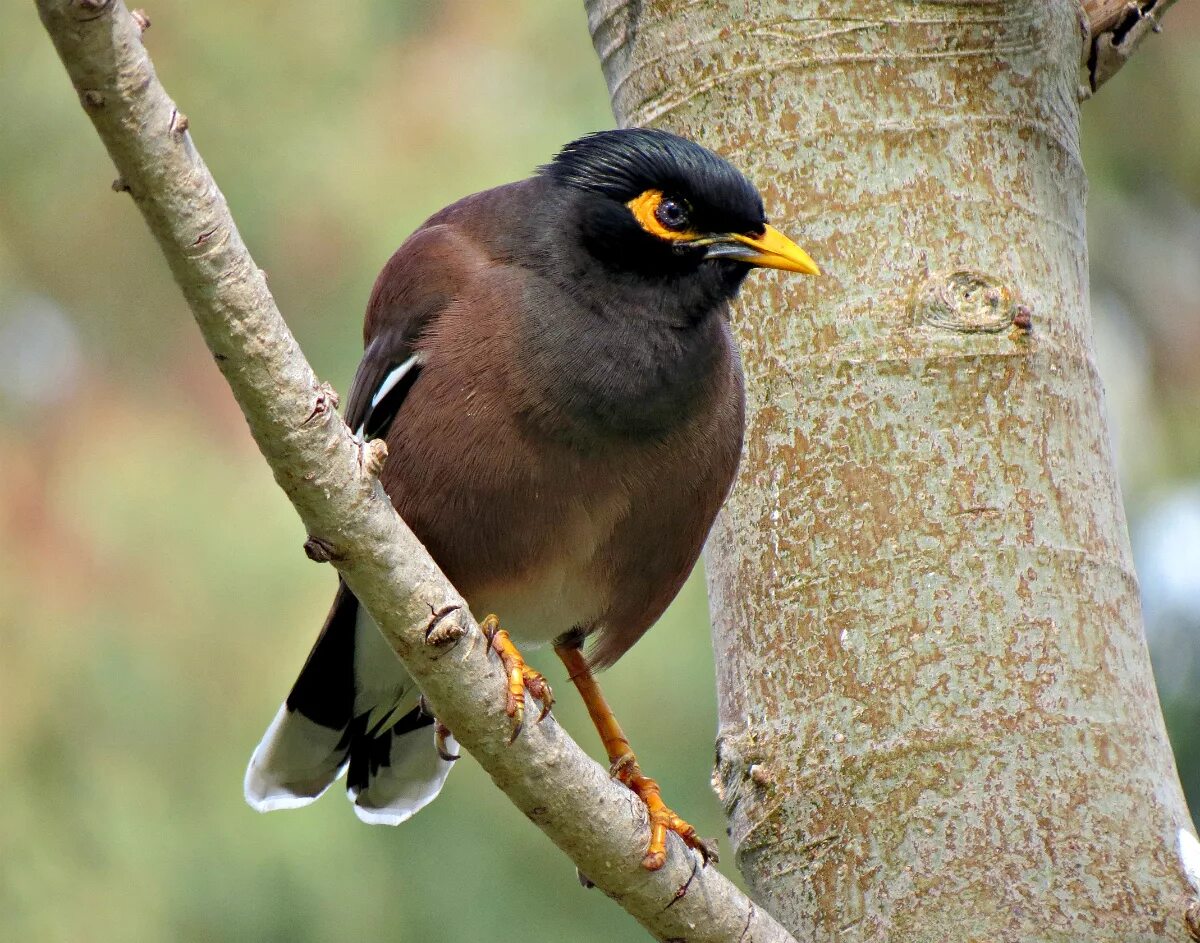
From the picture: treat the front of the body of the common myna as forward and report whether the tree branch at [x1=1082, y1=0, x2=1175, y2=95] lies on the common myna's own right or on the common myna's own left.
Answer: on the common myna's own left

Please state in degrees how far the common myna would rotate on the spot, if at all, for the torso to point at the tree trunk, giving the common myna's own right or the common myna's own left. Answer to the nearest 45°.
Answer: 0° — it already faces it

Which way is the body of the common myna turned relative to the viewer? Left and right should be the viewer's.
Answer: facing the viewer and to the right of the viewer
